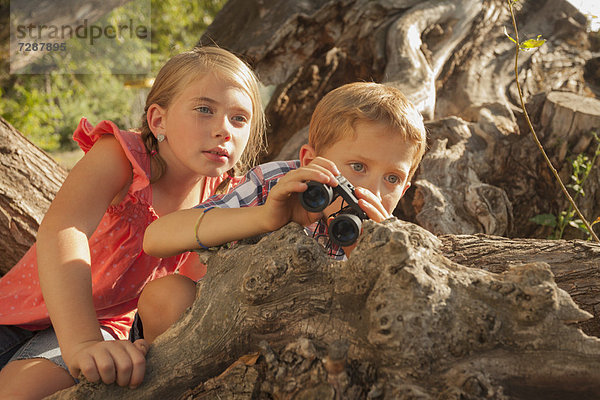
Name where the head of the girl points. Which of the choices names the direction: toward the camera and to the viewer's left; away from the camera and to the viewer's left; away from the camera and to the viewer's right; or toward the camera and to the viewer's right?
toward the camera and to the viewer's right

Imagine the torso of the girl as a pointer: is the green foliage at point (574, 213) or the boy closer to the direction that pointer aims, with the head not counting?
the boy

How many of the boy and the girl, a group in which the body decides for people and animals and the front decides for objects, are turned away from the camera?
0

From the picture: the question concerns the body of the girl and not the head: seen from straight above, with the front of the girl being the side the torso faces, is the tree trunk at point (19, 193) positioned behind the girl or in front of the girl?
behind

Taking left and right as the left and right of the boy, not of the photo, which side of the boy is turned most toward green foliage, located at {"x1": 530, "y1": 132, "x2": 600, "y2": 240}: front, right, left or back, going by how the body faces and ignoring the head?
left

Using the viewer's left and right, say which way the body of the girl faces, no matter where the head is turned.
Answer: facing the viewer and to the right of the viewer

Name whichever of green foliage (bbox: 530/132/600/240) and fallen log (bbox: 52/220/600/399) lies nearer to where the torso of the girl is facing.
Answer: the fallen log
